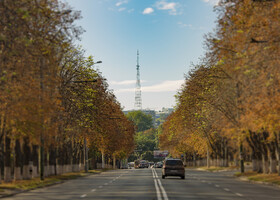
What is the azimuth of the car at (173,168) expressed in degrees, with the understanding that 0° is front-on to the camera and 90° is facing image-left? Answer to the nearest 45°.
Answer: approximately 180°
